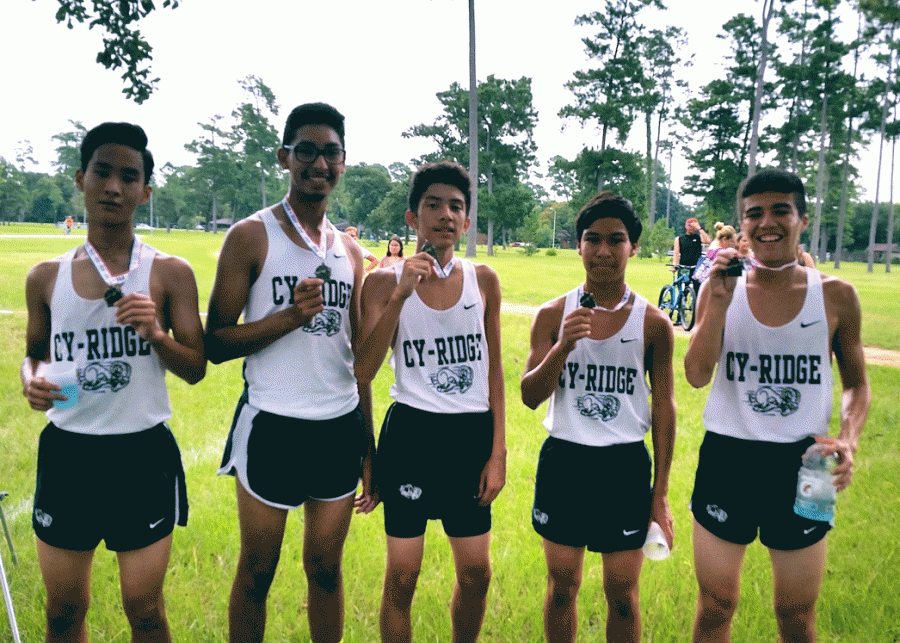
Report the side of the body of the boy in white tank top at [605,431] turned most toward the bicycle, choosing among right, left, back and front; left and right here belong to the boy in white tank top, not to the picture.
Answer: back

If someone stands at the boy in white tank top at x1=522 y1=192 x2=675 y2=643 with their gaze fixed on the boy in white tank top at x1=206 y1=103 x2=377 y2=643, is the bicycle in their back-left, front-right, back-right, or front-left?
back-right

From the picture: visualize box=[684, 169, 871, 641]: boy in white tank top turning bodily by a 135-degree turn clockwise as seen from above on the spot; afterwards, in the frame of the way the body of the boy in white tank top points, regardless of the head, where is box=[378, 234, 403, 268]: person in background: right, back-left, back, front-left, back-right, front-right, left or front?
front

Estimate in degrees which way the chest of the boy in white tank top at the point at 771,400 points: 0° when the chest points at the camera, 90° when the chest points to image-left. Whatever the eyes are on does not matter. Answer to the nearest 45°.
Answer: approximately 0°

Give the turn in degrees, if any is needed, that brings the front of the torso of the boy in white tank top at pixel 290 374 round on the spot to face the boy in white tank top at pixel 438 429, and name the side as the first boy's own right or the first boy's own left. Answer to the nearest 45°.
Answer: approximately 45° to the first boy's own left

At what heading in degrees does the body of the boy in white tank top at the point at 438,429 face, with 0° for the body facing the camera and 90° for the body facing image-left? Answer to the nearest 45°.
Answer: approximately 0°

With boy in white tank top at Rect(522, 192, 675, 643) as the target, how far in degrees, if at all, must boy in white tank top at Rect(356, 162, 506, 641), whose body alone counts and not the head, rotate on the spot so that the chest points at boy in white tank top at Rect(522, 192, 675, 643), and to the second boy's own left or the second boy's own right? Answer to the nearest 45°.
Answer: approximately 90° to the second boy's own left

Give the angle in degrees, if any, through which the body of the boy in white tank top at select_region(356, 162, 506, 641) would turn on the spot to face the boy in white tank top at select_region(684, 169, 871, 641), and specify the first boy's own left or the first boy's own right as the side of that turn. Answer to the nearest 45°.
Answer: approximately 90° to the first boy's own left
